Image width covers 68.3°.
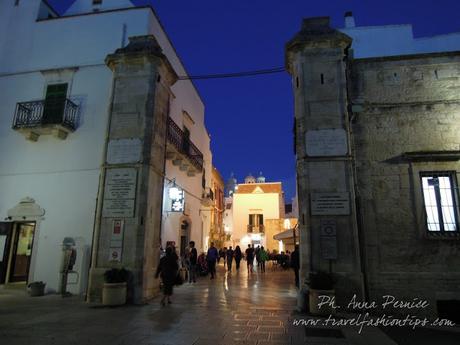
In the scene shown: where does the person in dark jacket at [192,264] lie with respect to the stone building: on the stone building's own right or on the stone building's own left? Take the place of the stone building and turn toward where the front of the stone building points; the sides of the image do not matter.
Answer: on the stone building's own right

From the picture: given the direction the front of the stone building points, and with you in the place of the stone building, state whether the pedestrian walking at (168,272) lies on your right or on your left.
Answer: on your right
